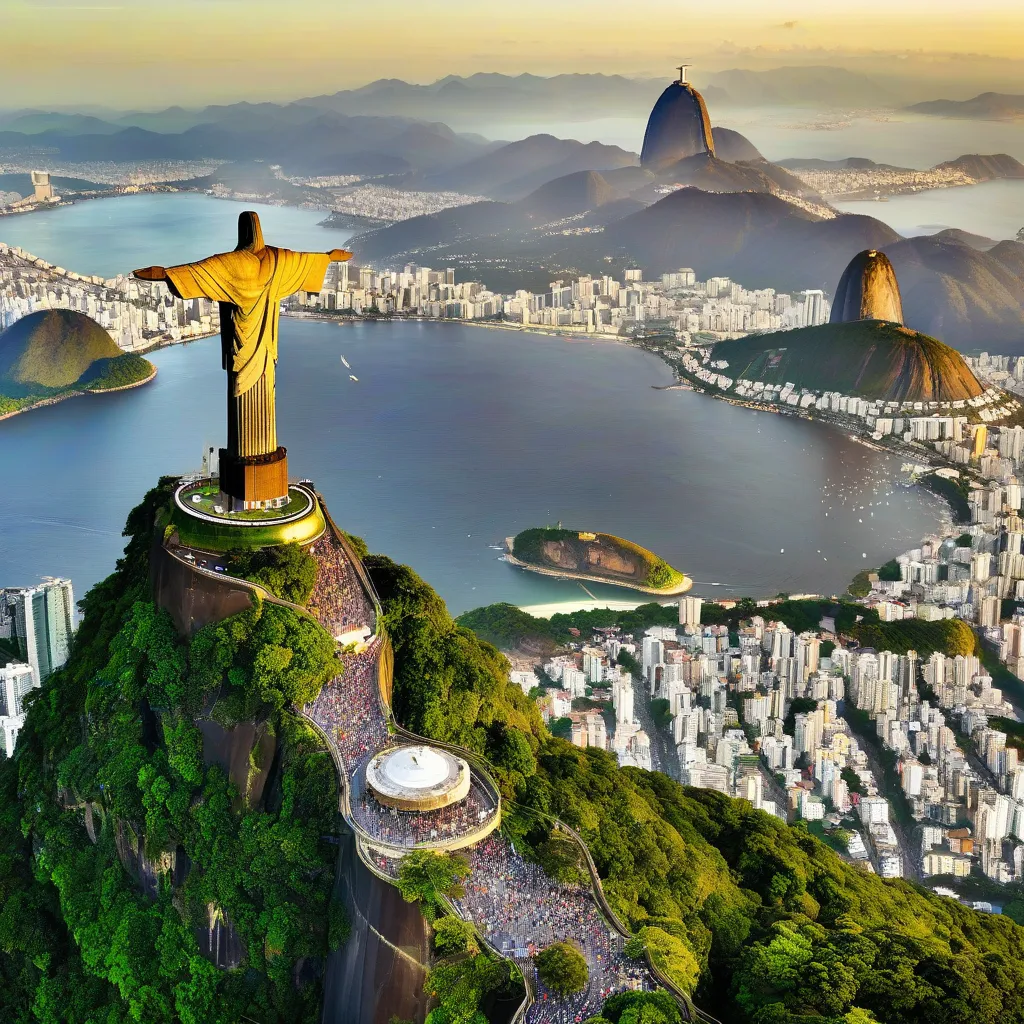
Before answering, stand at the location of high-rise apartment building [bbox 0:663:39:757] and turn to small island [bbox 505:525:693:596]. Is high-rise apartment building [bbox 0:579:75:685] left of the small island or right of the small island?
left

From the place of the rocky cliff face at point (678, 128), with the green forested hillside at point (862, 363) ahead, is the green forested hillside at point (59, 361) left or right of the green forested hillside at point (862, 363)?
right

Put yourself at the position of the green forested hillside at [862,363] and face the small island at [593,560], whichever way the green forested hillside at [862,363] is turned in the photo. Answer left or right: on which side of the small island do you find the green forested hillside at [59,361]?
right

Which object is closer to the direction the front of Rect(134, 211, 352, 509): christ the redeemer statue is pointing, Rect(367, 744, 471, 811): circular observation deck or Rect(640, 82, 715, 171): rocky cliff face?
the rocky cliff face

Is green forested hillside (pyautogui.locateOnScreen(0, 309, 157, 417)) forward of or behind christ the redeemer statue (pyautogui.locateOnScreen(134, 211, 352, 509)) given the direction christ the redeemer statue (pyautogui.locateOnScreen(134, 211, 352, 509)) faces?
forward

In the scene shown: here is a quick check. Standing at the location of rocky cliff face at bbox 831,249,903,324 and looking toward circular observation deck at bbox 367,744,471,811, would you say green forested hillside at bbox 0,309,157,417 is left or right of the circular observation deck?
right

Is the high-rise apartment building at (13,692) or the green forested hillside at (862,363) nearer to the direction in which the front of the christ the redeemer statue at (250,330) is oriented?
the green forested hillside

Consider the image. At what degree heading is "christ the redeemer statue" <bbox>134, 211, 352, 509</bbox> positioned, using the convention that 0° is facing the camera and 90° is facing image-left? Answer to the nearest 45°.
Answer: approximately 135°

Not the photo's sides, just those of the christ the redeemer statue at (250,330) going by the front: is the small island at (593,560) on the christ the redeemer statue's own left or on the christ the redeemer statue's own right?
on the christ the redeemer statue's own right

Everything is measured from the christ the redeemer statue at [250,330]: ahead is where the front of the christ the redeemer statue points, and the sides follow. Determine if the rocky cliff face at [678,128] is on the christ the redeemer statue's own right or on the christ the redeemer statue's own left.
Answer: on the christ the redeemer statue's own right

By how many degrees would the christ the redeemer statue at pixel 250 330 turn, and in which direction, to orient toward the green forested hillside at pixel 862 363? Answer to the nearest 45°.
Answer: approximately 90° to its right

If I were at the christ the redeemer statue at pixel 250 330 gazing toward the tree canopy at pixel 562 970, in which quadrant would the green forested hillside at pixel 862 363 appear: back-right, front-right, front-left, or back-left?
back-left

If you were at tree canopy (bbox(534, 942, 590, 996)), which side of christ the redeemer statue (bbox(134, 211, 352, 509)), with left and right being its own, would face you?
back
